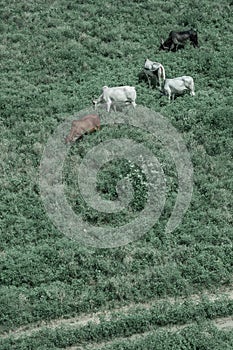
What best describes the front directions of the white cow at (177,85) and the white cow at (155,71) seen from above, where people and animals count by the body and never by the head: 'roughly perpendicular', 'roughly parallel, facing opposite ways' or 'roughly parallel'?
roughly perpendicular

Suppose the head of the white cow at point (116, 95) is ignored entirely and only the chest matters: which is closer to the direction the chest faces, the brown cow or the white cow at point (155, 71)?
the brown cow

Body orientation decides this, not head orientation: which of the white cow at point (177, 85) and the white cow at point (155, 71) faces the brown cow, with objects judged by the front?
the white cow at point (177, 85)

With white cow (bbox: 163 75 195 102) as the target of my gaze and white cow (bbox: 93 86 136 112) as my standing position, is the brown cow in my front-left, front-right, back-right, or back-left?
back-right

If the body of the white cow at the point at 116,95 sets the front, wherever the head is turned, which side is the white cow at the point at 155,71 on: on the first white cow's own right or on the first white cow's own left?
on the first white cow's own right

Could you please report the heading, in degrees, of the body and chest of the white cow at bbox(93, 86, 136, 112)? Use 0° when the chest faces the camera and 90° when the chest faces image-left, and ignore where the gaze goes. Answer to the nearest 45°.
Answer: approximately 90°

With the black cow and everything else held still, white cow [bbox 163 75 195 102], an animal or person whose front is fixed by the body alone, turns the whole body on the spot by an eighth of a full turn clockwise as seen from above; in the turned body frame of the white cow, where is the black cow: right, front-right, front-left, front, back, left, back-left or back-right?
right
